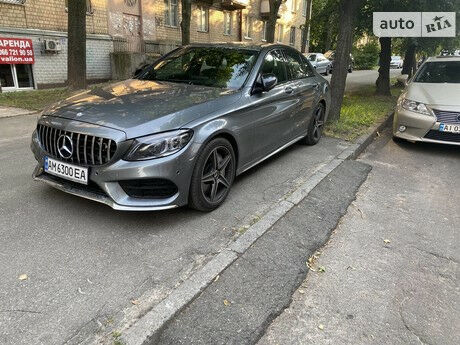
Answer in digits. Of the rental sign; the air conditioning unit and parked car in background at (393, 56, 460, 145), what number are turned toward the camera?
3

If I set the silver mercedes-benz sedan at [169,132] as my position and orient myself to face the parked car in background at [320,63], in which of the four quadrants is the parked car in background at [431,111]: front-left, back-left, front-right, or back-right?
front-right

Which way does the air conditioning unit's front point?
toward the camera

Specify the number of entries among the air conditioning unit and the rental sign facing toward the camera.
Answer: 2

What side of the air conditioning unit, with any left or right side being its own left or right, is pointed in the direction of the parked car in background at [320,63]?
left

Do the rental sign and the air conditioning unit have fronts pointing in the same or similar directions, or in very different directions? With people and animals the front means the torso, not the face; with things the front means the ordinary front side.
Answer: same or similar directions

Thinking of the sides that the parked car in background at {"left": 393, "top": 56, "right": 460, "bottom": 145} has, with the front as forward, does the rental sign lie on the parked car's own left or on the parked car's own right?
on the parked car's own right

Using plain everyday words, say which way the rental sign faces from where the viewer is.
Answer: facing the viewer

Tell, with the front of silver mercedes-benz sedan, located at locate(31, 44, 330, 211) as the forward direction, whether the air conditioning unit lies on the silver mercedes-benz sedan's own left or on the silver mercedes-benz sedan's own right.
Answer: on the silver mercedes-benz sedan's own right

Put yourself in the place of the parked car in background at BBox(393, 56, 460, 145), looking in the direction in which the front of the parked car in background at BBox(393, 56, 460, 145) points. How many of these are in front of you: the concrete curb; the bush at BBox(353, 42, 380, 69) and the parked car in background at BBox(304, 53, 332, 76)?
1

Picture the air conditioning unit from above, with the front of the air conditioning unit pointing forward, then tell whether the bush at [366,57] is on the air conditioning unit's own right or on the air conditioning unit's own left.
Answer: on the air conditioning unit's own left

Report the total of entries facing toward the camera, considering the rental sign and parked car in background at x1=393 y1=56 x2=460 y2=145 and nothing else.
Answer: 2

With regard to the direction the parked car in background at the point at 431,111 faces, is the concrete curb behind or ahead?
ahead

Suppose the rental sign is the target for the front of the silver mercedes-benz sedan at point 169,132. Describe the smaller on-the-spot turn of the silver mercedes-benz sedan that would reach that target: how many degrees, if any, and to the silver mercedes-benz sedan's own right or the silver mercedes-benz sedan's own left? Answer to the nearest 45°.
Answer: approximately 90° to the silver mercedes-benz sedan's own right
